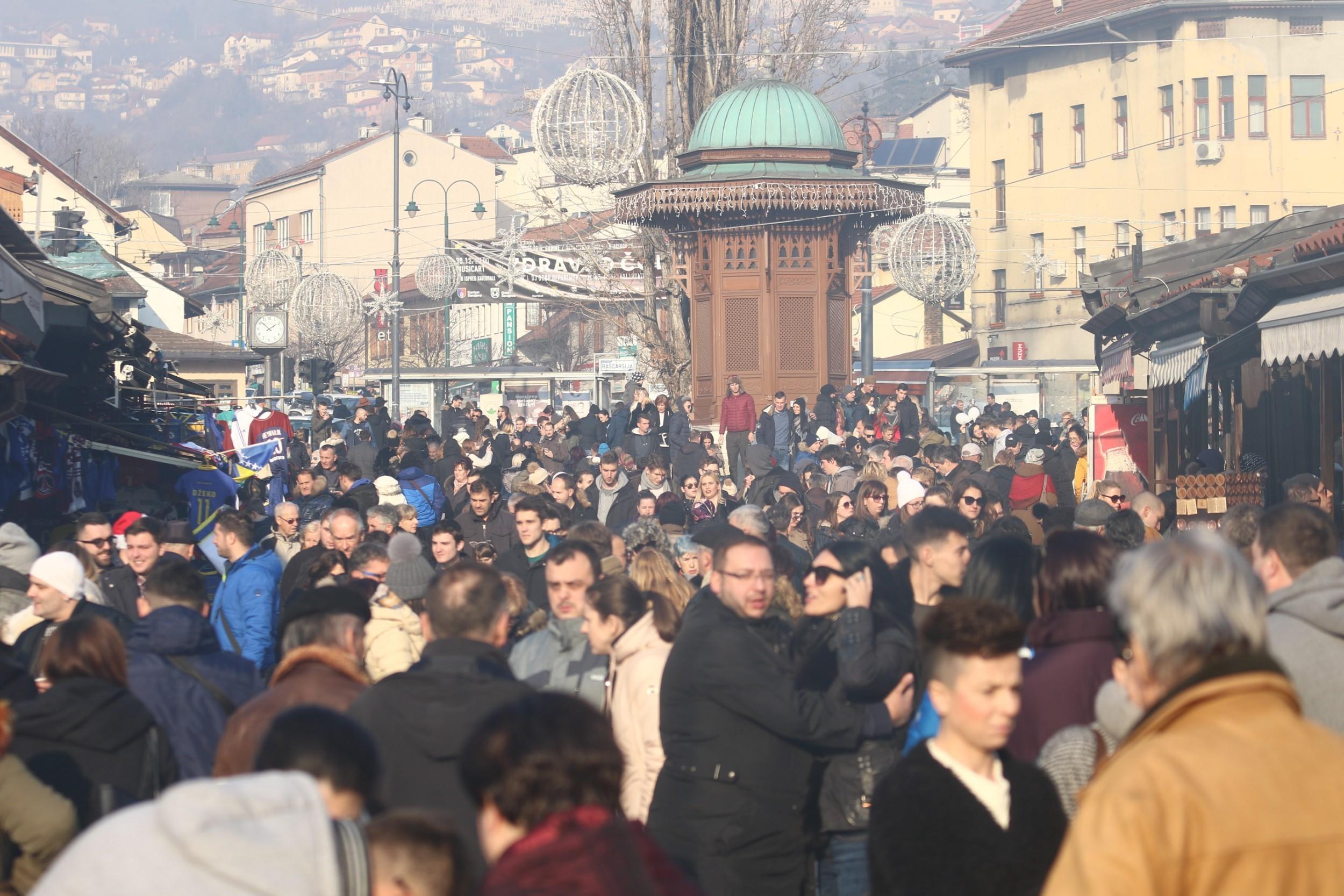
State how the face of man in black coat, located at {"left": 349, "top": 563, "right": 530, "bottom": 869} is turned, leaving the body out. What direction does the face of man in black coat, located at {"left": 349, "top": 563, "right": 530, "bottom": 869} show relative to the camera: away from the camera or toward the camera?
away from the camera

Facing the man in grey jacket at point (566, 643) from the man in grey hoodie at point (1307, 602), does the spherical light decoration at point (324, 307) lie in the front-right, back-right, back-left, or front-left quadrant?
front-right

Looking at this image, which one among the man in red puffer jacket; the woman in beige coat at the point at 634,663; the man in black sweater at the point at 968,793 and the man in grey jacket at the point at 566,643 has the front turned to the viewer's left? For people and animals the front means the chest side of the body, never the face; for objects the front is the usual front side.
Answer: the woman in beige coat

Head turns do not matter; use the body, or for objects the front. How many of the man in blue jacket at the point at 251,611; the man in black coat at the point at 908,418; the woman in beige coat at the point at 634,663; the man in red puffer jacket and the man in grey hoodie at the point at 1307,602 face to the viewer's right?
0

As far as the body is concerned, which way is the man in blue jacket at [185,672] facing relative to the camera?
away from the camera

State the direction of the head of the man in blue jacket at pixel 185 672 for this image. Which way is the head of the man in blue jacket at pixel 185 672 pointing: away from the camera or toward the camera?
away from the camera

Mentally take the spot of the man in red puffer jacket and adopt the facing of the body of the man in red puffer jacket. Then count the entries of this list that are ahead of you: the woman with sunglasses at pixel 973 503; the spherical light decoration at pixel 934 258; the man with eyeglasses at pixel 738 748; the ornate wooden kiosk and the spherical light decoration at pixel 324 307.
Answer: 2

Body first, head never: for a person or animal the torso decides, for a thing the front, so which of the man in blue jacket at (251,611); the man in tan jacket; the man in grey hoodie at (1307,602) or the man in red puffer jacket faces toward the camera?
the man in red puffer jacket

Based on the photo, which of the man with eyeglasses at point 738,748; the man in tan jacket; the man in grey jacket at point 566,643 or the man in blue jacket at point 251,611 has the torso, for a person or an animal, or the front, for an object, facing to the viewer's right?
the man with eyeglasses

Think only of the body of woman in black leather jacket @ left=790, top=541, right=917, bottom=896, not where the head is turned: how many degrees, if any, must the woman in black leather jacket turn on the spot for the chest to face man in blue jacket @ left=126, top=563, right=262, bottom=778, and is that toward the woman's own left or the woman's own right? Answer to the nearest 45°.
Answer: approximately 45° to the woman's own right

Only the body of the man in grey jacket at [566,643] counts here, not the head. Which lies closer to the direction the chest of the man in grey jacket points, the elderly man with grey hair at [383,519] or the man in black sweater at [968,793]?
the man in black sweater

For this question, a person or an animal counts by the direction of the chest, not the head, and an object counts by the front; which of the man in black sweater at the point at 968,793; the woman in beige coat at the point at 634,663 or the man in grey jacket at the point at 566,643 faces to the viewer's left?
the woman in beige coat

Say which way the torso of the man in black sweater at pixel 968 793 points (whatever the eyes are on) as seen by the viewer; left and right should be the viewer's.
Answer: facing the viewer and to the right of the viewer

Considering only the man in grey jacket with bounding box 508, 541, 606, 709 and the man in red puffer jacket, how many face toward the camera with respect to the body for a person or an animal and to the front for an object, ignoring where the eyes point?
2

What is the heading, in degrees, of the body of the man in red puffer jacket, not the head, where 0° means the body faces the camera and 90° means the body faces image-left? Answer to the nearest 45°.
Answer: approximately 0°

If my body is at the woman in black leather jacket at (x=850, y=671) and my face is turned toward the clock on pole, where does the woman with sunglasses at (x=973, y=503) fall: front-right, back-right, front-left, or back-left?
front-right

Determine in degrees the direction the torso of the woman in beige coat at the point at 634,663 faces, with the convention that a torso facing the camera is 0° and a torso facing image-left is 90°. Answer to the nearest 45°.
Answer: approximately 90°

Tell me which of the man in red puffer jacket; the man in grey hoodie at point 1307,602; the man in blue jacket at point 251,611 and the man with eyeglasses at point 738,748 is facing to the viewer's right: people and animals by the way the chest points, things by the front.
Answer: the man with eyeglasses

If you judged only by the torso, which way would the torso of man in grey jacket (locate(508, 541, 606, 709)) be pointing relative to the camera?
toward the camera

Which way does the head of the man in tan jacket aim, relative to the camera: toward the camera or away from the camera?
away from the camera

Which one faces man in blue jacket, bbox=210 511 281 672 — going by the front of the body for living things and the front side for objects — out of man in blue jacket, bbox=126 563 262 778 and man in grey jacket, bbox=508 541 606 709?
man in blue jacket, bbox=126 563 262 778
